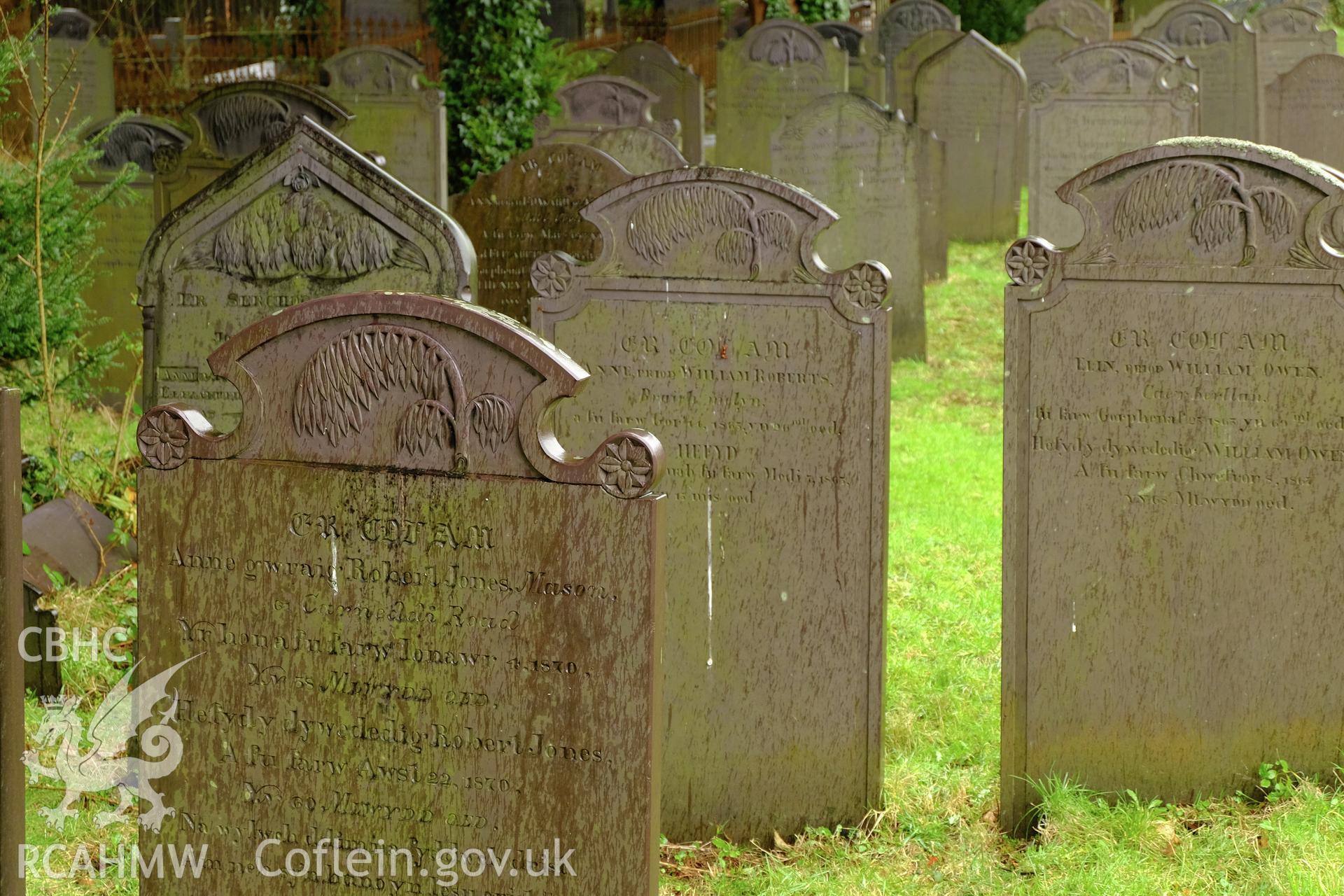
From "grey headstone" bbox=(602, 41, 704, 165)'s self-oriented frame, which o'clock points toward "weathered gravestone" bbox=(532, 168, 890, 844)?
The weathered gravestone is roughly at 12 o'clock from the grey headstone.

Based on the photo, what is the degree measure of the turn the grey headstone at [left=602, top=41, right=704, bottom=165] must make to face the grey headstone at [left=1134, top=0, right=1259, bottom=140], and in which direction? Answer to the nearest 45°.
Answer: approximately 90° to its left

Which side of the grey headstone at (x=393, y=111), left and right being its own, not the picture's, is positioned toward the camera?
front

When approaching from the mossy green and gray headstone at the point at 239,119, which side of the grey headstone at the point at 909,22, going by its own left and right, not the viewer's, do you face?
front

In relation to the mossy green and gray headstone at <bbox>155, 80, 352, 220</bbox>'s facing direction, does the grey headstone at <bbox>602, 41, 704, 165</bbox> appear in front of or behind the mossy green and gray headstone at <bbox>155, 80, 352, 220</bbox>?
behind

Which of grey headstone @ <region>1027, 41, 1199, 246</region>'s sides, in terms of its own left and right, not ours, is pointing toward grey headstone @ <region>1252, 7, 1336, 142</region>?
back

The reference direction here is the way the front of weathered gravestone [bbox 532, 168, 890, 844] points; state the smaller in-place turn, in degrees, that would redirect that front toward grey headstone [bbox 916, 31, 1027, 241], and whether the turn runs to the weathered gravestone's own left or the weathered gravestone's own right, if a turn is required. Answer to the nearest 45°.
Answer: approximately 180°

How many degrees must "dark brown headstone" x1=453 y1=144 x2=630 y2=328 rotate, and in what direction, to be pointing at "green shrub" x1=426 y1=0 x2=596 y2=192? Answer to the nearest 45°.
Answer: approximately 180°

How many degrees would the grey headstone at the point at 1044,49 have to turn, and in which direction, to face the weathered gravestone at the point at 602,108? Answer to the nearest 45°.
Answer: approximately 45° to its right

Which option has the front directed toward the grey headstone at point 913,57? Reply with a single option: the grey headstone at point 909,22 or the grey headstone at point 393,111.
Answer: the grey headstone at point 909,22

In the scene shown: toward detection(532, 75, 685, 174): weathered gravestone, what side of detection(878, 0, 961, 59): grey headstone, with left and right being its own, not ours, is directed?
front

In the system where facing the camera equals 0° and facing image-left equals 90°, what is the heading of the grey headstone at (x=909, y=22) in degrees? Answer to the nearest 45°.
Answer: approximately 0°

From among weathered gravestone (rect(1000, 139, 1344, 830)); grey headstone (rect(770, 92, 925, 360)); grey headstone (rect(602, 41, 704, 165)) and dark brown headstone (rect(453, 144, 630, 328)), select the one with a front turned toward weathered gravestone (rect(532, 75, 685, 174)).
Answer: grey headstone (rect(602, 41, 704, 165))
